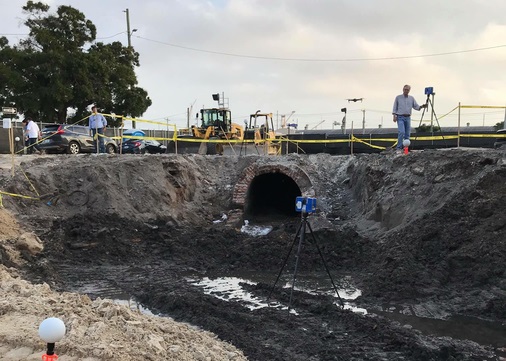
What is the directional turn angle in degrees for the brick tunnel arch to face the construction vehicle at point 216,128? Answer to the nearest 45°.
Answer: approximately 180°

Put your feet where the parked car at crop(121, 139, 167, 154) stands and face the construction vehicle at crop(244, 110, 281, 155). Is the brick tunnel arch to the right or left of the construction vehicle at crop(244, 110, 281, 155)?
right

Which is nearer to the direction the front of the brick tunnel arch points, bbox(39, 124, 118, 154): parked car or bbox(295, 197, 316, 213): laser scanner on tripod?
the laser scanner on tripod

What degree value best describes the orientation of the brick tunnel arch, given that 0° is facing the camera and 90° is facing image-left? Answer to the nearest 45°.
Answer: approximately 0°

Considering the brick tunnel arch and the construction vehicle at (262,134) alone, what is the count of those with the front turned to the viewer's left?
0

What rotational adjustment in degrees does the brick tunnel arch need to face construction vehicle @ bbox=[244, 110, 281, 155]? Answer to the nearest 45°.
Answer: approximately 180°

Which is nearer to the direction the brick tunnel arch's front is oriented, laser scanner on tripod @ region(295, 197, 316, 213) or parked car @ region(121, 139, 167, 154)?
the laser scanner on tripod

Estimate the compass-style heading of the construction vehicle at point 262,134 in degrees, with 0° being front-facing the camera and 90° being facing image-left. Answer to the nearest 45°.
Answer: approximately 315°

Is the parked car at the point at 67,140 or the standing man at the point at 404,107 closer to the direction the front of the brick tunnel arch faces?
the standing man

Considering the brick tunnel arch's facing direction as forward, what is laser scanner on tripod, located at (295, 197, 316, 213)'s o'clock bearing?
The laser scanner on tripod is roughly at 12 o'clock from the brick tunnel arch.

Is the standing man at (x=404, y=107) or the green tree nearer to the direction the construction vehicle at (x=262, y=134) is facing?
the standing man

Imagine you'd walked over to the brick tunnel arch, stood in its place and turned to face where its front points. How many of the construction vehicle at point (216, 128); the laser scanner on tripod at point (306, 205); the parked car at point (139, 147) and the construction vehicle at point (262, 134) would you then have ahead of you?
1
